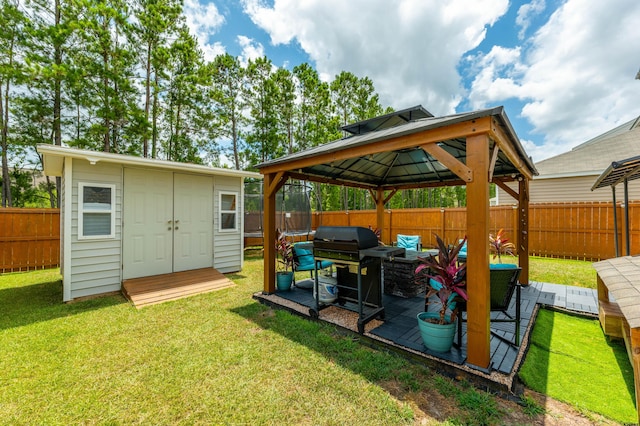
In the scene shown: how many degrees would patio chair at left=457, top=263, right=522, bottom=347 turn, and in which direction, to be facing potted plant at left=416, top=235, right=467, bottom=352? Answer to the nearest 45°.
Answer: approximately 90° to its left

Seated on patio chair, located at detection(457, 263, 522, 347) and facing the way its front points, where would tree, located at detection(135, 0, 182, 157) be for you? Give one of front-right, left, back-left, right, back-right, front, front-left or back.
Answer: front-left

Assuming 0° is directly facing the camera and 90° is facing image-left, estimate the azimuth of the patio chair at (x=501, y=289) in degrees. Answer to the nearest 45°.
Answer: approximately 135°

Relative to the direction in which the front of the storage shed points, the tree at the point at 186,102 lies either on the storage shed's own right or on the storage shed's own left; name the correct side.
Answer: on the storage shed's own left

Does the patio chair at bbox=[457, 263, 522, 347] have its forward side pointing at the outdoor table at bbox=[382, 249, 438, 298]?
yes

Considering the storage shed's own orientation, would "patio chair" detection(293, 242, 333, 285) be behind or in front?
in front

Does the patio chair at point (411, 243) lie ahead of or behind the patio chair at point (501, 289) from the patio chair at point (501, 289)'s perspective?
ahead

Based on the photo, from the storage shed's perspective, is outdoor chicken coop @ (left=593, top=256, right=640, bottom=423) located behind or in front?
in front

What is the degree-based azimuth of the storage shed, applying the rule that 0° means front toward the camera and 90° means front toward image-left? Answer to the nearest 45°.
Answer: approximately 315°

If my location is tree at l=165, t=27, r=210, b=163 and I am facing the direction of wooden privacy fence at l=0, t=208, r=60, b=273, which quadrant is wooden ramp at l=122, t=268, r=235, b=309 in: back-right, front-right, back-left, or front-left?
front-left

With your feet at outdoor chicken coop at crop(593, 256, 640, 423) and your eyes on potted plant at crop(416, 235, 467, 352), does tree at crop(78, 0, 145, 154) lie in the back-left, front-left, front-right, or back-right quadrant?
front-right

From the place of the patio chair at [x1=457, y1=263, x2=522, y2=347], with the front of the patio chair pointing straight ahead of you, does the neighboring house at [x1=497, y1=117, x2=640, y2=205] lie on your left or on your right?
on your right

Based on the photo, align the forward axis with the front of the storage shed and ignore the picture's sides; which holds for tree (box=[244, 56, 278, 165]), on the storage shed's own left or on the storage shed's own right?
on the storage shed's own left

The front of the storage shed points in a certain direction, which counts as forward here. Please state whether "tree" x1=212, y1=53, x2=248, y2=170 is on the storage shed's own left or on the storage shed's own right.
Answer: on the storage shed's own left

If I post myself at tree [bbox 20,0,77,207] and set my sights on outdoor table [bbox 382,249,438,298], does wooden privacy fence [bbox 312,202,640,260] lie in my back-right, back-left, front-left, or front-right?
front-left
